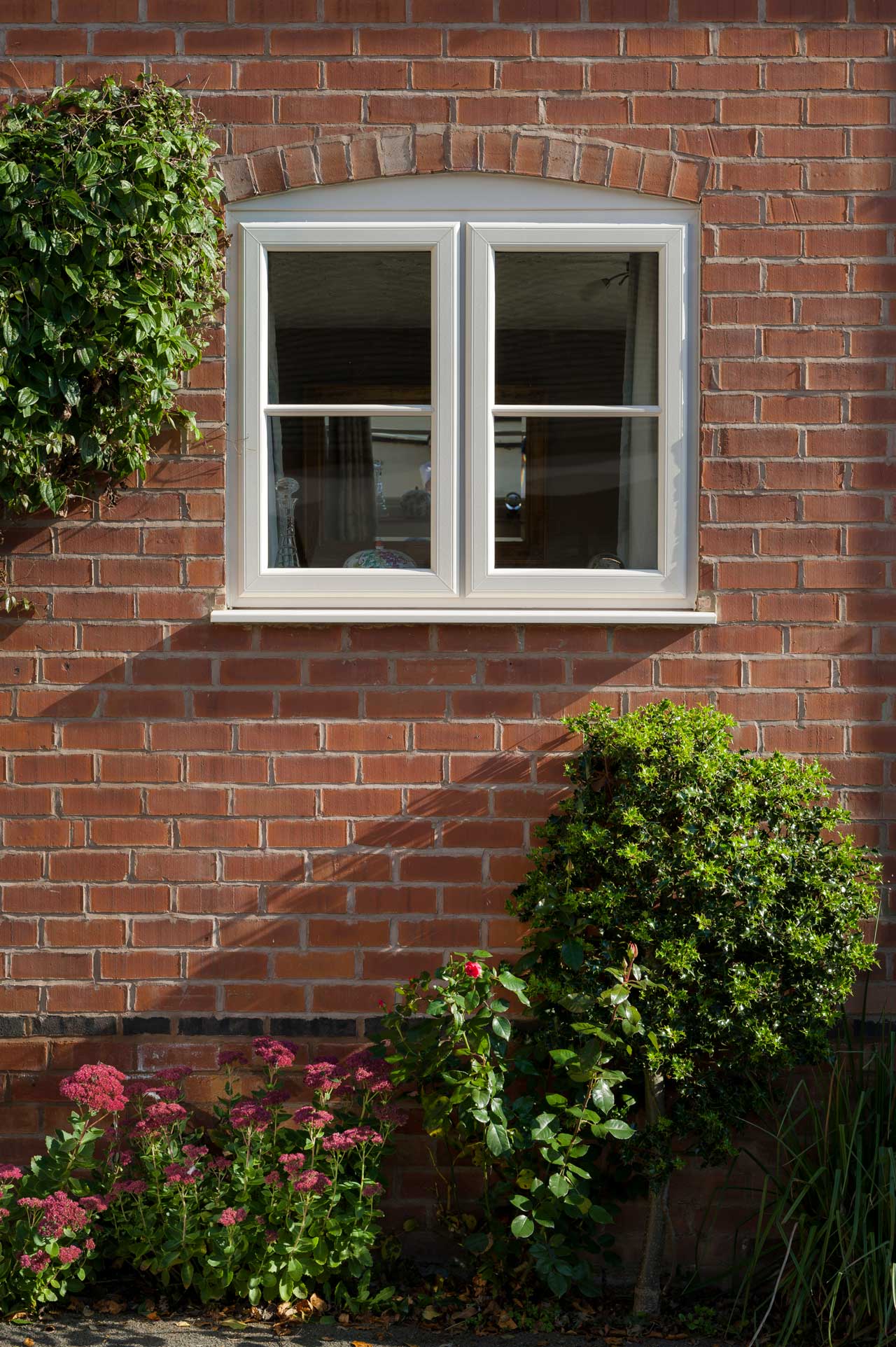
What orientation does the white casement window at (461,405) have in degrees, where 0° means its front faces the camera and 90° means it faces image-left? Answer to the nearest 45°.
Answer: approximately 0°

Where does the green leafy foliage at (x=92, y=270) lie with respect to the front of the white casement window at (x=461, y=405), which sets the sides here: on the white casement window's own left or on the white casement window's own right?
on the white casement window's own right

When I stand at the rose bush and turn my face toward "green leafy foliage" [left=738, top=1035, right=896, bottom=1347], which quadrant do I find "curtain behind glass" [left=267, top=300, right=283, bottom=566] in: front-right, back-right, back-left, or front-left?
back-left
